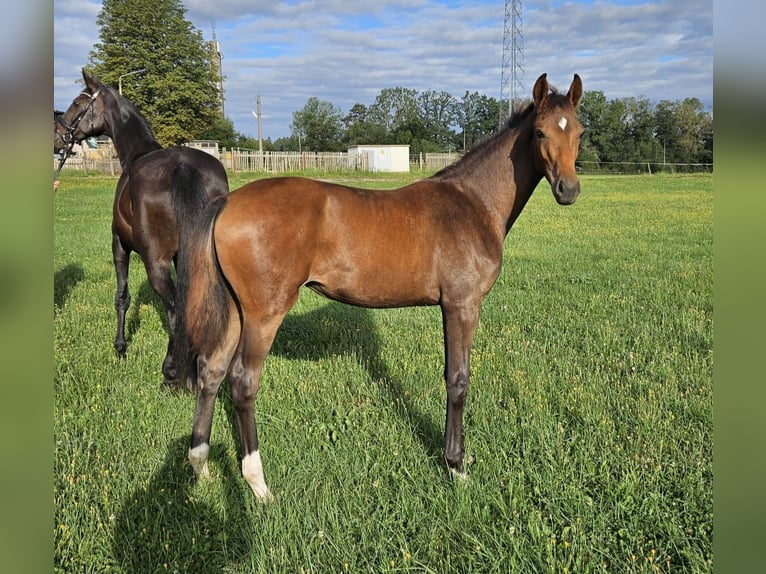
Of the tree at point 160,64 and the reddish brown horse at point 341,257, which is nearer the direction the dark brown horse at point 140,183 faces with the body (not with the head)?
the tree

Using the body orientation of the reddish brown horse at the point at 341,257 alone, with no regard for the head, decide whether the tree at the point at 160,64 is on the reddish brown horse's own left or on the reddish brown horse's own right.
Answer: on the reddish brown horse's own left

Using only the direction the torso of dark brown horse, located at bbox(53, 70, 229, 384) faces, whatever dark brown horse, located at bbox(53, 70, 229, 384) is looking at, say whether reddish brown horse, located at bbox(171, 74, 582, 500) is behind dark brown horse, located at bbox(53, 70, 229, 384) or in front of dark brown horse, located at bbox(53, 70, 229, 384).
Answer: behind

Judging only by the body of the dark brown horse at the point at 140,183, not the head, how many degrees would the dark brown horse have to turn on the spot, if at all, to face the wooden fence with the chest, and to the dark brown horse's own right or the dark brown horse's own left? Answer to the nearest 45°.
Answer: approximately 45° to the dark brown horse's own right

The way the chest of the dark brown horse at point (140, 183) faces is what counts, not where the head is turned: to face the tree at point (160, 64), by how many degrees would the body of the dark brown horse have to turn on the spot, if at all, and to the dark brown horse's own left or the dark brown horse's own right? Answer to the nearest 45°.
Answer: approximately 45° to the dark brown horse's own right

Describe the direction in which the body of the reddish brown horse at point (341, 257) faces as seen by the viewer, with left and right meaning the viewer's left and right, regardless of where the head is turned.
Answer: facing to the right of the viewer

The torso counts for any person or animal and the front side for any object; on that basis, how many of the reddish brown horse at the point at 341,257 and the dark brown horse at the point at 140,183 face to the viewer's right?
1

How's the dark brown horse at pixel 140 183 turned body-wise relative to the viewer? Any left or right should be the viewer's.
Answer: facing away from the viewer and to the left of the viewer

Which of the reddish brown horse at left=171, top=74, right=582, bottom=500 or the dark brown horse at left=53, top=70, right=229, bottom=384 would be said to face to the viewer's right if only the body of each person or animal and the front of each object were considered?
the reddish brown horse at left=171, top=74, right=582, bottom=500

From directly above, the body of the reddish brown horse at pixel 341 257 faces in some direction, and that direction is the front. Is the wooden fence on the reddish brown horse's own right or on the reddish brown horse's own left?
on the reddish brown horse's own left
